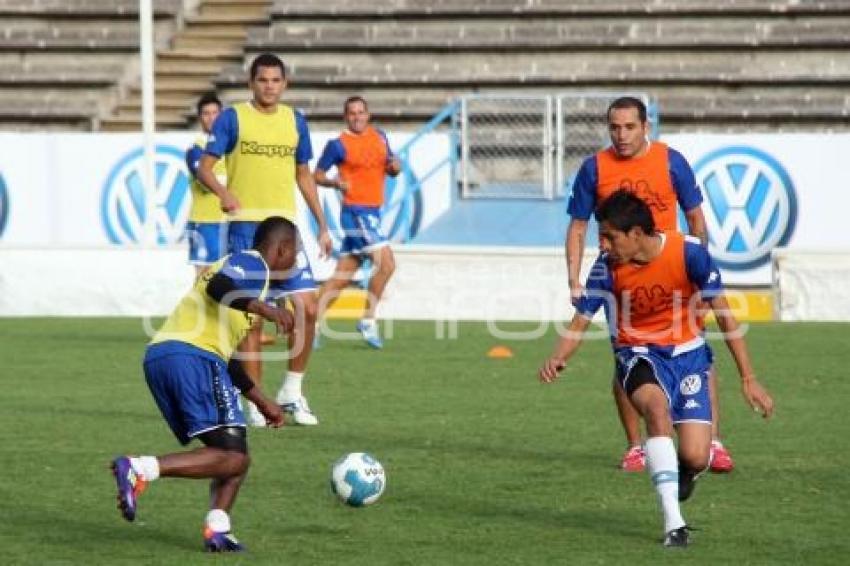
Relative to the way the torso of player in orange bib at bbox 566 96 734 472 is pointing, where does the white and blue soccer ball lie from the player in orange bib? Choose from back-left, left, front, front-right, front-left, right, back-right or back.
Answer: front-right

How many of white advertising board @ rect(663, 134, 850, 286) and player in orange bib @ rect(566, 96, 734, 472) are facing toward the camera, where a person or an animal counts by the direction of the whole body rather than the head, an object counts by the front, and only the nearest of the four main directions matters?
2

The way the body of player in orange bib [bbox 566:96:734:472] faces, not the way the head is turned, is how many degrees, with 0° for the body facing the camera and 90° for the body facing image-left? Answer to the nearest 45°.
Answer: approximately 0°

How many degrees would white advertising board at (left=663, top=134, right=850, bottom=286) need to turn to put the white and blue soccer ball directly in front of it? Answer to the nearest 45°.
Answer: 0° — it already faces it

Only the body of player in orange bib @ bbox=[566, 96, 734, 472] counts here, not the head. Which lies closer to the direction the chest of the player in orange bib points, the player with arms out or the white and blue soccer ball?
the player with arms out

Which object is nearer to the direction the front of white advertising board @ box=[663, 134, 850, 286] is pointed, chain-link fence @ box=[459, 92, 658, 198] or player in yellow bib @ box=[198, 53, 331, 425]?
the player in yellow bib

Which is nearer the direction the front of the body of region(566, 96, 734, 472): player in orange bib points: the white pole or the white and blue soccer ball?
the white and blue soccer ball

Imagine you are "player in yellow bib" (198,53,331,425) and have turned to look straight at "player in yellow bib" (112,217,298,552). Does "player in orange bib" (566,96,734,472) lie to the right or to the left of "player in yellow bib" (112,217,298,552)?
left

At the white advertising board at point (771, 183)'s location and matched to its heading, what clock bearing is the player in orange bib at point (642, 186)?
The player in orange bib is roughly at 12 o'clock from the white advertising board.
